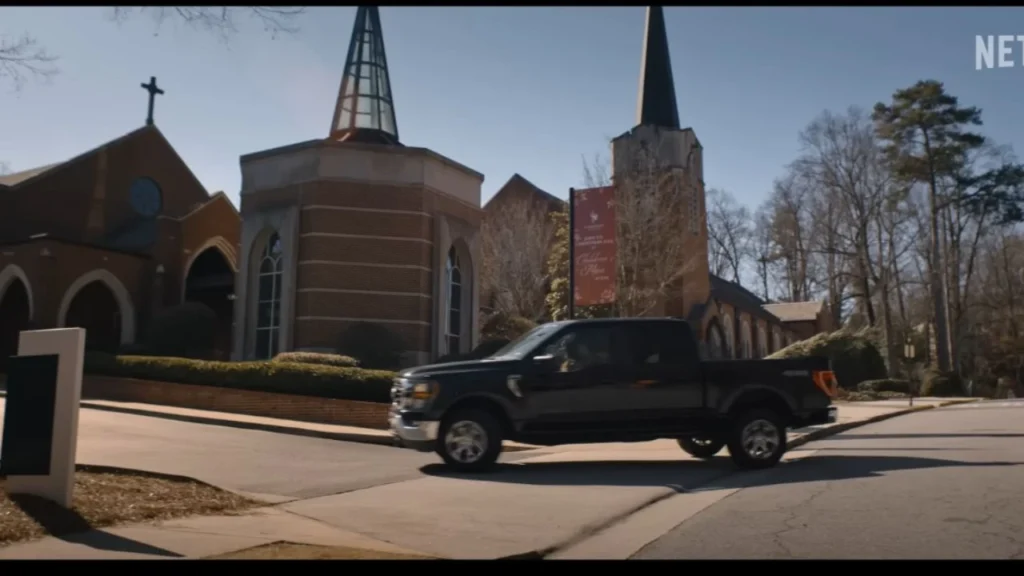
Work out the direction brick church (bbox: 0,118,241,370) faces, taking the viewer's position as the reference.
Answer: facing the viewer and to the right of the viewer

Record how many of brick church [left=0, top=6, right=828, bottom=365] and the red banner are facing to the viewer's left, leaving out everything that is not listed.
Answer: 0

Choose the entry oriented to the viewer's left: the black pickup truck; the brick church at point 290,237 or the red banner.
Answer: the black pickup truck

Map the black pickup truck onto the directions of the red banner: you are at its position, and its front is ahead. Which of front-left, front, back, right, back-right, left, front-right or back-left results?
front

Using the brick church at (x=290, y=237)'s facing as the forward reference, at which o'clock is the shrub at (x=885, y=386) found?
The shrub is roughly at 10 o'clock from the brick church.

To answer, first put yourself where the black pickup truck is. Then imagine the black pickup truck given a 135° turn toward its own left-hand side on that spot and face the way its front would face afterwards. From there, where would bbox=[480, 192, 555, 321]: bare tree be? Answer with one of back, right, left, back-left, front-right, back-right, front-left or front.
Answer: back-left

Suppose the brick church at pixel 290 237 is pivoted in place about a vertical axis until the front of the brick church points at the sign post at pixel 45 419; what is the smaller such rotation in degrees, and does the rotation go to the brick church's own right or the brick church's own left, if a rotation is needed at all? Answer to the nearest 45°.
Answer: approximately 45° to the brick church's own right

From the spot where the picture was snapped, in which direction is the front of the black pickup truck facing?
facing to the left of the viewer

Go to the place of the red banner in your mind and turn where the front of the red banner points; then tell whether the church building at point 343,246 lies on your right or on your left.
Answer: on your right

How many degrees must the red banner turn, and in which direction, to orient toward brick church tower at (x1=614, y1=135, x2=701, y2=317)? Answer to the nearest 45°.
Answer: approximately 180°

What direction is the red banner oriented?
toward the camera

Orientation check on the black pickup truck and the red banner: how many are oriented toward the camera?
1

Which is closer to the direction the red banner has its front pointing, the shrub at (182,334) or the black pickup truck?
the black pickup truck

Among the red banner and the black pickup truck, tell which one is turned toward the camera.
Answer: the red banner
